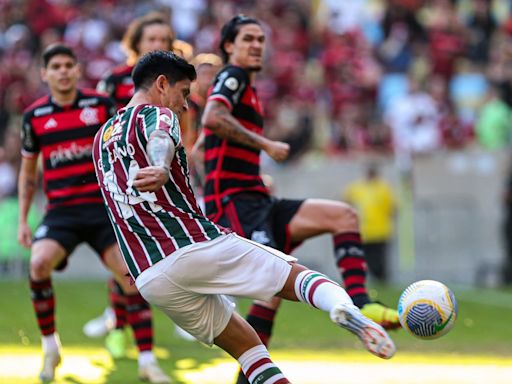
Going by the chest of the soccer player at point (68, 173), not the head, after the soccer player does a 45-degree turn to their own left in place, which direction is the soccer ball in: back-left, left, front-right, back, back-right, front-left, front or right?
front

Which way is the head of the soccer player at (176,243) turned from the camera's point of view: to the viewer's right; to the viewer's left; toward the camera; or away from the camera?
to the viewer's right

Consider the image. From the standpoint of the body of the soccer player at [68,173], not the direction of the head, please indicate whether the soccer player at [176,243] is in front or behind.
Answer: in front

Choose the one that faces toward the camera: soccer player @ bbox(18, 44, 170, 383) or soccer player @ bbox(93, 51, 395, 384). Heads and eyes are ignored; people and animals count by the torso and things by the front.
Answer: soccer player @ bbox(18, 44, 170, 383)

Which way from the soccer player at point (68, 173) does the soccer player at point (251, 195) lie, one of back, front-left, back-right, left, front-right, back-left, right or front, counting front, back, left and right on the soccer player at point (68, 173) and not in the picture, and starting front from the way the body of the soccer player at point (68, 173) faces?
front-left

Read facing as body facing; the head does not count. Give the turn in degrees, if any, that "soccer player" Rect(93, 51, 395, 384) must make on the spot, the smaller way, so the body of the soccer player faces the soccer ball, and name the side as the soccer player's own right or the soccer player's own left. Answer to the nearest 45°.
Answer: approximately 45° to the soccer player's own right

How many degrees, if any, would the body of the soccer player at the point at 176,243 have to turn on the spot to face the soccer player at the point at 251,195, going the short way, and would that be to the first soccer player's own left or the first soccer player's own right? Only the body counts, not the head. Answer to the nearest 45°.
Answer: approximately 45° to the first soccer player's own left

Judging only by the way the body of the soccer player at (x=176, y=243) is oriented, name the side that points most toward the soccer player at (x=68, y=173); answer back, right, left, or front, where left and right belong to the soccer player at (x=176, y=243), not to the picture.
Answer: left

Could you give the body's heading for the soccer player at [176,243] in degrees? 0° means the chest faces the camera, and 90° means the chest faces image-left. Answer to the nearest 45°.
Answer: approximately 225°

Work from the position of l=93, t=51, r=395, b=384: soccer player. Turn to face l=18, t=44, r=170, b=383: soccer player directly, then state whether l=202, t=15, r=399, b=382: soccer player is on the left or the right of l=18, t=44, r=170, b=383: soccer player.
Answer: right

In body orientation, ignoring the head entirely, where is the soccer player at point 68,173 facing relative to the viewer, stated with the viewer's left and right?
facing the viewer
